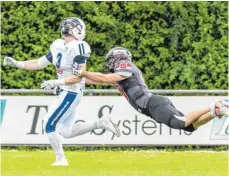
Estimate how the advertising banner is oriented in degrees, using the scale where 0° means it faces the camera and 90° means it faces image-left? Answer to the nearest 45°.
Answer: approximately 0°

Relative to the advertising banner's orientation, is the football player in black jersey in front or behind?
in front

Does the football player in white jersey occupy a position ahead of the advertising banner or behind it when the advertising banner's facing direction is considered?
ahead
